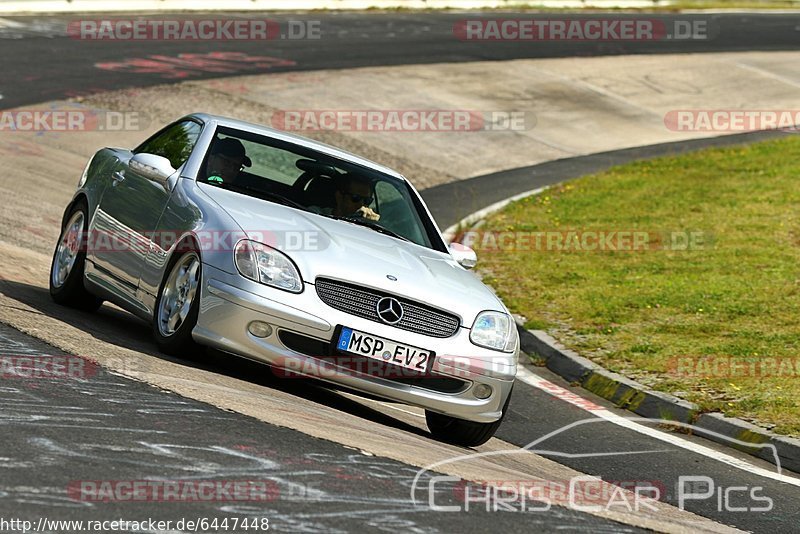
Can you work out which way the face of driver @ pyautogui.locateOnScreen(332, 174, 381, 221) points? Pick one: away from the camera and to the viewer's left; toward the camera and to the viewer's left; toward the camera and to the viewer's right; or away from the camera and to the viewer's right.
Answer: toward the camera and to the viewer's right

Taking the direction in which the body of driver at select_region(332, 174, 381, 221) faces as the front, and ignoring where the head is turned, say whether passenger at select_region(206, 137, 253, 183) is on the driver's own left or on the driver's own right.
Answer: on the driver's own right

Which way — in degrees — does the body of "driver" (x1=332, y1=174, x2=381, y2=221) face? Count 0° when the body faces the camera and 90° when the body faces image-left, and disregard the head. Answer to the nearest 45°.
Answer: approximately 315°

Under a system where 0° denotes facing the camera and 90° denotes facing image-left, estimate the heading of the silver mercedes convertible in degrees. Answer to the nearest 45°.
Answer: approximately 315°
